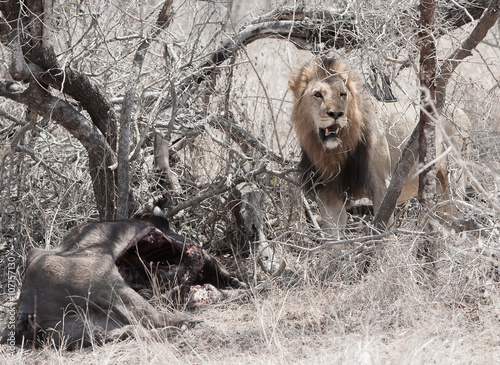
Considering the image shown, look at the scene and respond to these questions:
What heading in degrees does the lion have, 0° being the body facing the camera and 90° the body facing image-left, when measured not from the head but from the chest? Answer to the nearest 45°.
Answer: approximately 45°

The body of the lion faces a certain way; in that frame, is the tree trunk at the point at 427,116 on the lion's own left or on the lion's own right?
on the lion's own left

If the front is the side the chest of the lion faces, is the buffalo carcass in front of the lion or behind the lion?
in front

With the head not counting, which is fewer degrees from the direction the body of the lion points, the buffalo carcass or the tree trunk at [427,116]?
the buffalo carcass
